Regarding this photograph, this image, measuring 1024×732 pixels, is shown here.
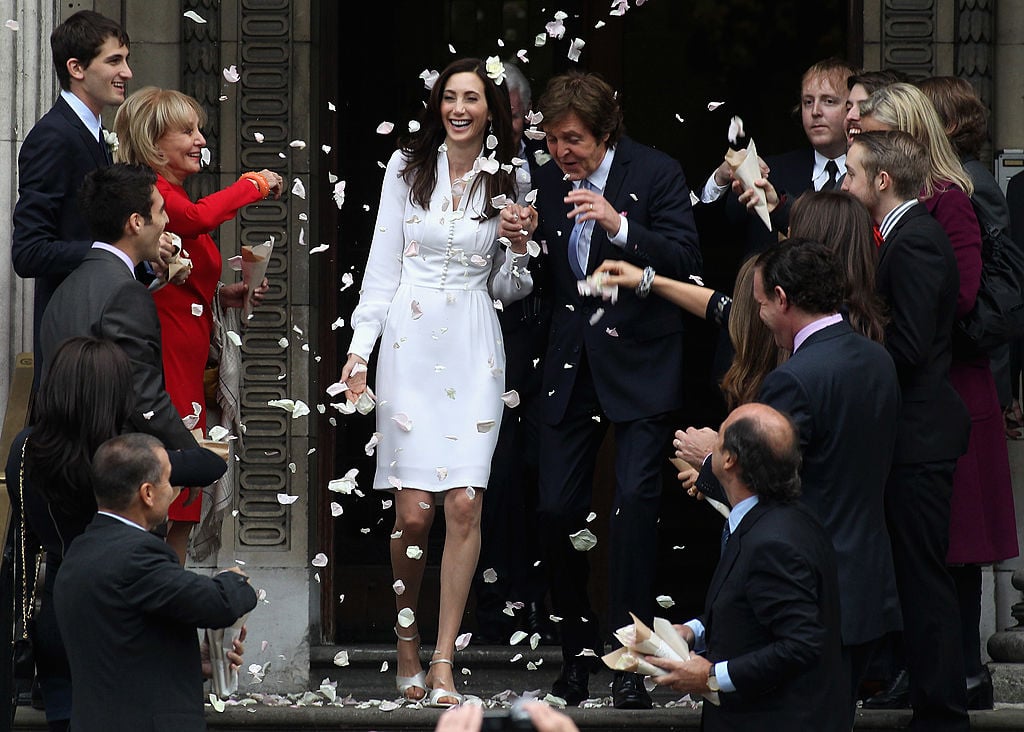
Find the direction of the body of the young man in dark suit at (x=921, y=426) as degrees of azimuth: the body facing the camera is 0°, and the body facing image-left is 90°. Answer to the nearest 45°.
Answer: approximately 90°

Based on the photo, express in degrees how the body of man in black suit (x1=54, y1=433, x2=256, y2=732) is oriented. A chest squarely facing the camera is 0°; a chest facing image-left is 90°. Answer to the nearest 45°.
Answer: approximately 225°

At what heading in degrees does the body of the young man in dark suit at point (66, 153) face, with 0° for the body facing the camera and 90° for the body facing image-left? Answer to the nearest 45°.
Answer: approximately 270°

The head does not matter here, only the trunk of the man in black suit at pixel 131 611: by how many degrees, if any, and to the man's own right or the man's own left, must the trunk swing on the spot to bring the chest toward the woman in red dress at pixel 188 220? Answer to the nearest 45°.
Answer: approximately 45° to the man's own left

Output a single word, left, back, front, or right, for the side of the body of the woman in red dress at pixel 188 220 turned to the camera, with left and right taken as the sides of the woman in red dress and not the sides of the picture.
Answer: right

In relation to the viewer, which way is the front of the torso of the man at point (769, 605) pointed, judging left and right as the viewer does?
facing to the left of the viewer

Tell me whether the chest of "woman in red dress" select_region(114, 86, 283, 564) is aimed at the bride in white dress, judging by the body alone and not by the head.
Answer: yes

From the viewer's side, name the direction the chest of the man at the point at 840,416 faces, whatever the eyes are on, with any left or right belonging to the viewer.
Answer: facing away from the viewer and to the left of the viewer
